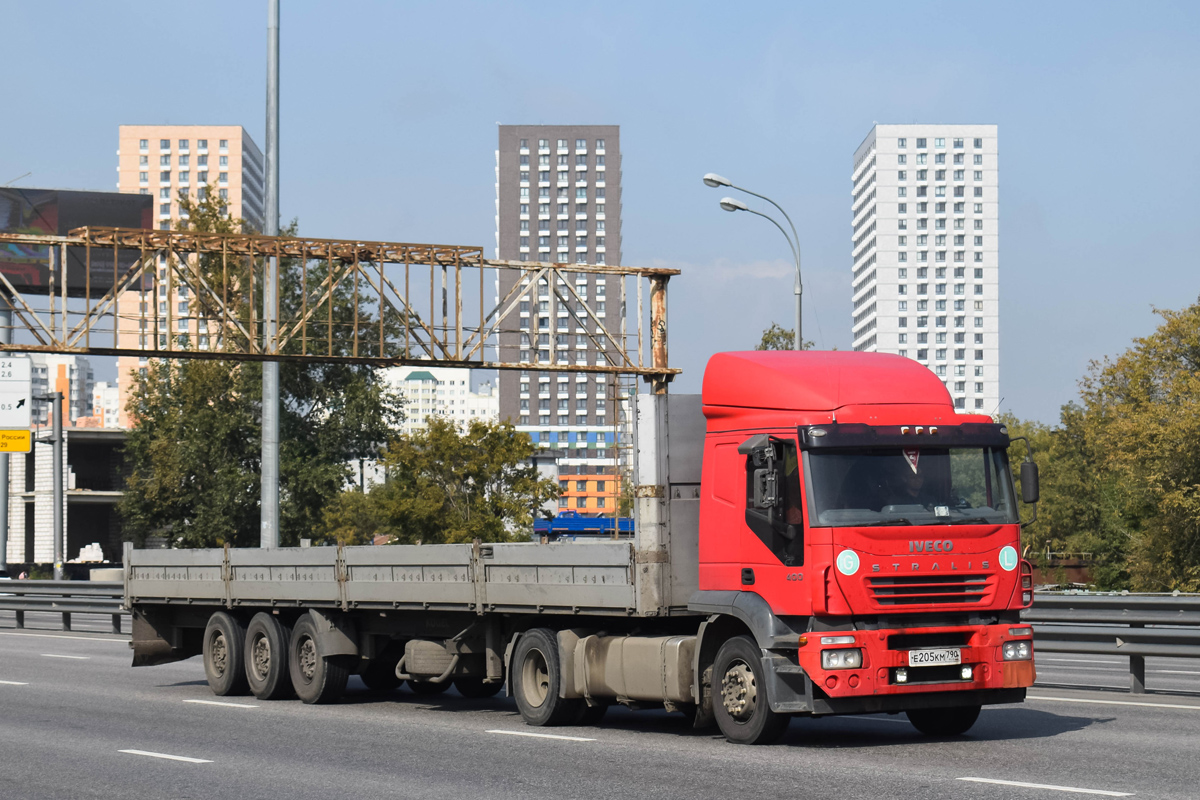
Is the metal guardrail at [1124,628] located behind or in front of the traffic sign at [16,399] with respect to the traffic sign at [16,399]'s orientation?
in front

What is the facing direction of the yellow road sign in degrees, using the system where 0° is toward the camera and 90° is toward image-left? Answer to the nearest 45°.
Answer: approximately 0°

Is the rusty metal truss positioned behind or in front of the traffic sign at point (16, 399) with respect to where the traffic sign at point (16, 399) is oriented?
in front

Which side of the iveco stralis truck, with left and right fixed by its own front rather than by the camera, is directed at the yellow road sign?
back

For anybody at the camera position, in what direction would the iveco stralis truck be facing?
facing the viewer and to the right of the viewer

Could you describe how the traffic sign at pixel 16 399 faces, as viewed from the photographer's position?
facing the viewer

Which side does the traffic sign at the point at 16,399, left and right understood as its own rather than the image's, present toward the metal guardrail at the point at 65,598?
front

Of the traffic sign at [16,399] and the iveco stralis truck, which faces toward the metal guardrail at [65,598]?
the traffic sign
